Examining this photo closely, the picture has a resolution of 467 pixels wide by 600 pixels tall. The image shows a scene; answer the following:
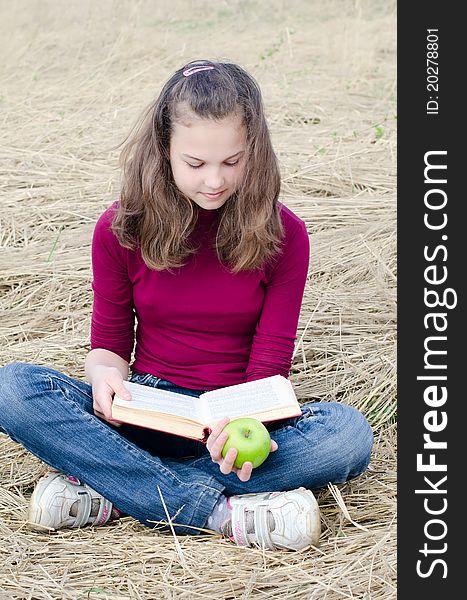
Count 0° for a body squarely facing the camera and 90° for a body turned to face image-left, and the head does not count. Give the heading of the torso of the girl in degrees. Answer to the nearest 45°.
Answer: approximately 0°
